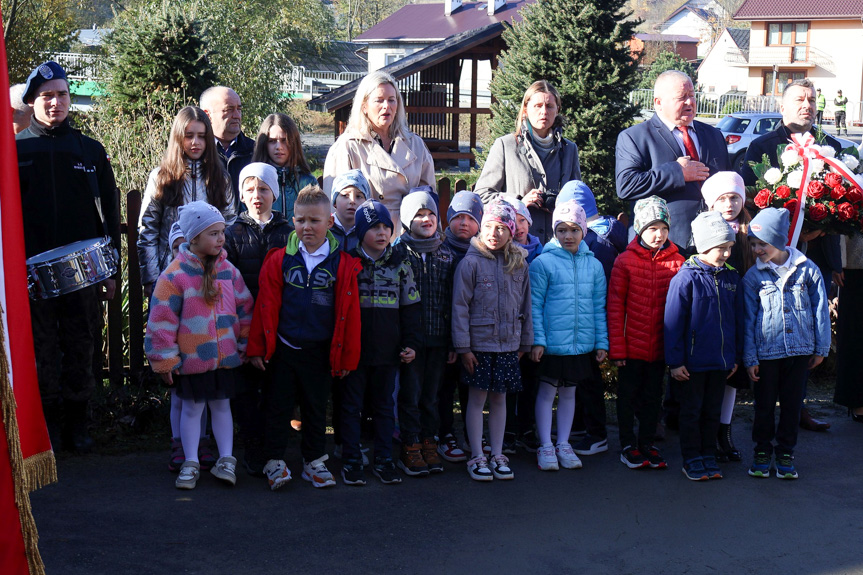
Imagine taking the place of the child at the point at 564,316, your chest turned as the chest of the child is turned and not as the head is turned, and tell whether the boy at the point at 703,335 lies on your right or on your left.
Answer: on your left

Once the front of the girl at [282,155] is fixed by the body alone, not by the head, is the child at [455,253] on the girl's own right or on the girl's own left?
on the girl's own left

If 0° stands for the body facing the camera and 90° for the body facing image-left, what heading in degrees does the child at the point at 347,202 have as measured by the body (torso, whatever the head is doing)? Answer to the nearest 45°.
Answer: approximately 0°

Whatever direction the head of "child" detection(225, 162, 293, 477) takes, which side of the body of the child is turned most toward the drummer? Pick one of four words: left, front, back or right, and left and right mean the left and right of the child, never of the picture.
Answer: right

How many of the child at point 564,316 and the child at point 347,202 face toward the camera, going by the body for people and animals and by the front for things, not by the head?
2

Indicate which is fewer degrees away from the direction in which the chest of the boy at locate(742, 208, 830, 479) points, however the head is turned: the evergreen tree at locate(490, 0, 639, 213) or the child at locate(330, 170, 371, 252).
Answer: the child

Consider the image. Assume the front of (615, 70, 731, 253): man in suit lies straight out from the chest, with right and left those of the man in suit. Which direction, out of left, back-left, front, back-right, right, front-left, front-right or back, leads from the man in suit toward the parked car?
back-left

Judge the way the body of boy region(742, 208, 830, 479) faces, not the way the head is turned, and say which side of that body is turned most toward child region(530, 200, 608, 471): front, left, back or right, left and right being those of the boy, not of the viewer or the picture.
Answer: right

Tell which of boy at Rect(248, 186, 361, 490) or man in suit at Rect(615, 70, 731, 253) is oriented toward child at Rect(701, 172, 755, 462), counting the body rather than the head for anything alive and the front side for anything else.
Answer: the man in suit

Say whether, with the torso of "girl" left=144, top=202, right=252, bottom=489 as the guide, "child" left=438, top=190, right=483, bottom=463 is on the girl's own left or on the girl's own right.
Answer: on the girl's own left
